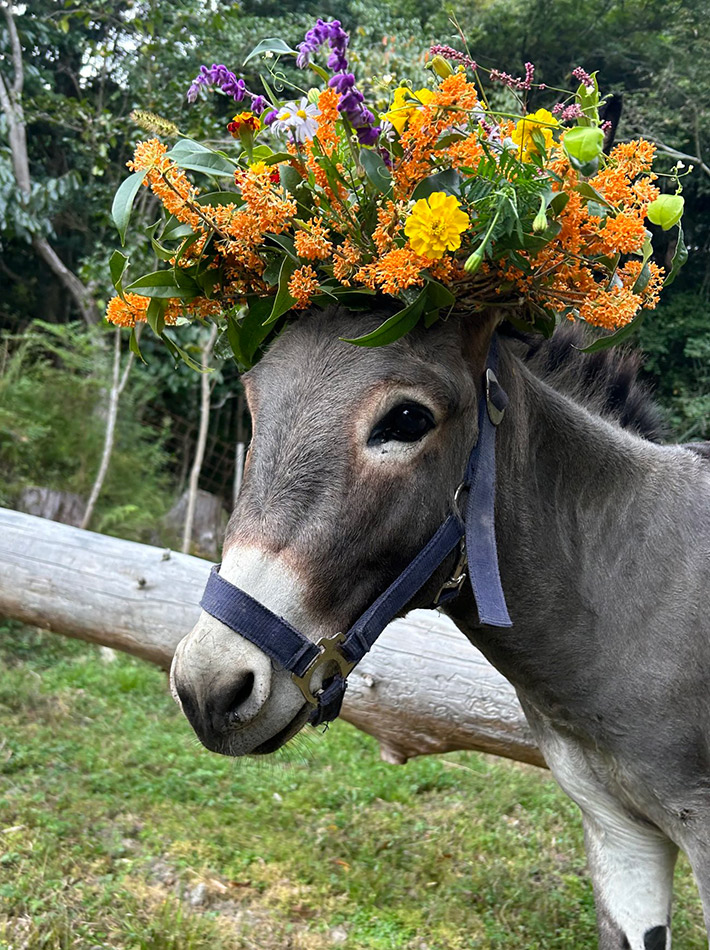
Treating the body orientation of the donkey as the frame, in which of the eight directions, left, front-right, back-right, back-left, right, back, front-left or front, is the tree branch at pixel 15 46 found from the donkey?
right

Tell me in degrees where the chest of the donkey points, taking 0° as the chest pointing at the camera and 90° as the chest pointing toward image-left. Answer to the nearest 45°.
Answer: approximately 45°

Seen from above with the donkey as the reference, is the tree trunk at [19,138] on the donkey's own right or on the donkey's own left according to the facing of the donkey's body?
on the donkey's own right
